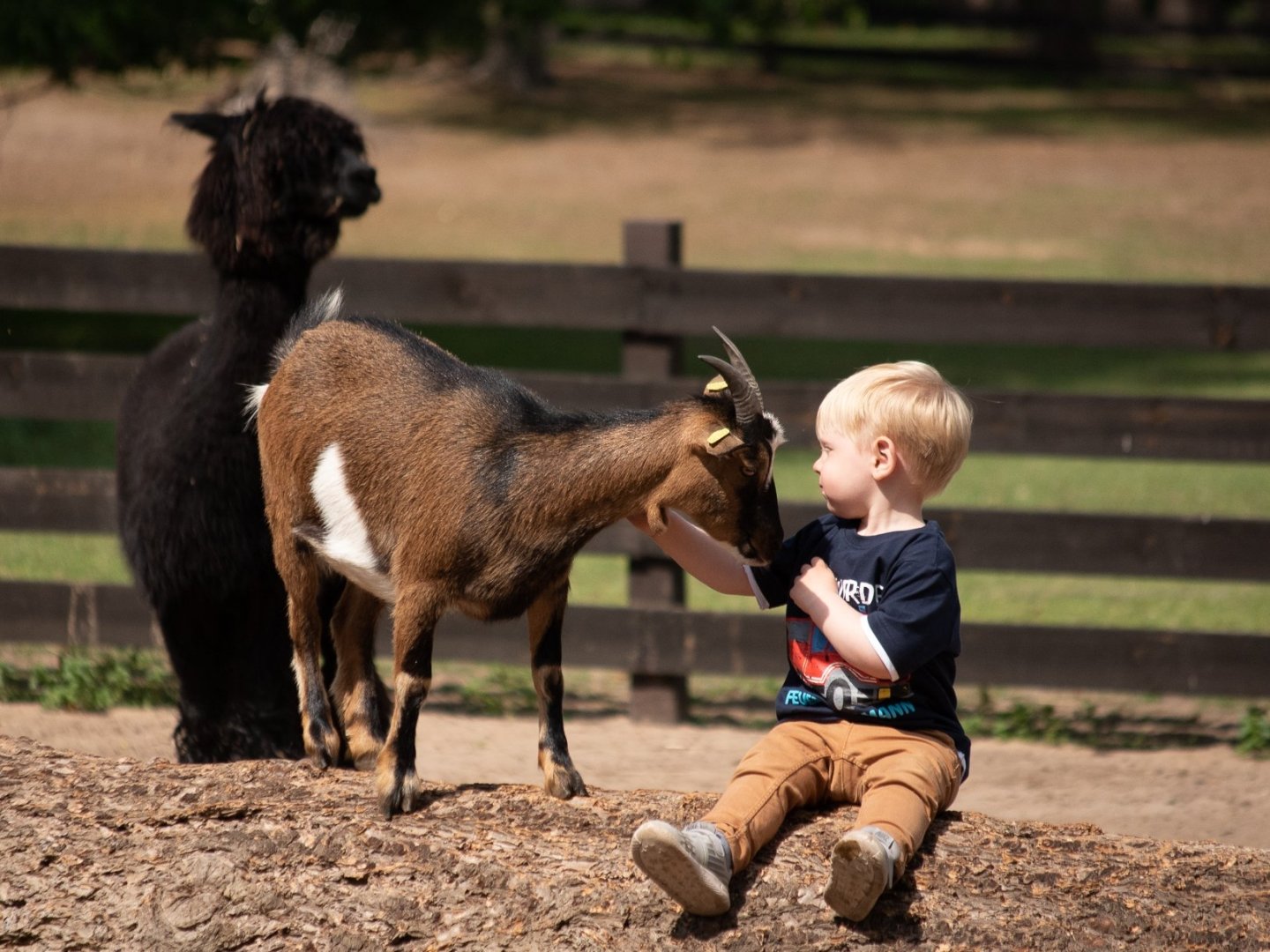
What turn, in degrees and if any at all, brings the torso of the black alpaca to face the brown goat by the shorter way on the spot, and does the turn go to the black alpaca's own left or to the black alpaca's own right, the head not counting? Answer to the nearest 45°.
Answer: approximately 45° to the black alpaca's own right

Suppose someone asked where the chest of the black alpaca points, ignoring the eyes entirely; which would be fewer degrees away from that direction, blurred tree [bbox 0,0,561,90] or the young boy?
the young boy

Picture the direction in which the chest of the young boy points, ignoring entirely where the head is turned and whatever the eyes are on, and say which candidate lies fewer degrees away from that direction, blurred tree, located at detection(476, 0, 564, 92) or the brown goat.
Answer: the brown goat

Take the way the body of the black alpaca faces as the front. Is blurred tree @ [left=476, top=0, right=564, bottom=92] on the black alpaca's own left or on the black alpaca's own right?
on the black alpaca's own left

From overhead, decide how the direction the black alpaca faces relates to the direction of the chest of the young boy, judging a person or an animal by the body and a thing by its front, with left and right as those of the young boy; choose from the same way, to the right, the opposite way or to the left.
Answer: to the left

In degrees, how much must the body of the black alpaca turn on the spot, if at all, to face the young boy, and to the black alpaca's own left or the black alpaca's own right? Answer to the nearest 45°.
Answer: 0° — it already faces them

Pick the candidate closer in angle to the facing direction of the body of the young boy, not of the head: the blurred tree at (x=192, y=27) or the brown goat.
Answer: the brown goat

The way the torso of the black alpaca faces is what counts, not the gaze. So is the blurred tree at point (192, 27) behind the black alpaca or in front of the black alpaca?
behind

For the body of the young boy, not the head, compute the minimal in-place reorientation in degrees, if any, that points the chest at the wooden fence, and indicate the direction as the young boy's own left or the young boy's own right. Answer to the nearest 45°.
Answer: approximately 135° to the young boy's own right

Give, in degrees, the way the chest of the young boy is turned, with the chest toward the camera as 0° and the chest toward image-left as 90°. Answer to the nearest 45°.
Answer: approximately 45°

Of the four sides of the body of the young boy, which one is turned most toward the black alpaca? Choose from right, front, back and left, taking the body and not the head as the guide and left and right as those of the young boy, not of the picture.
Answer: right
